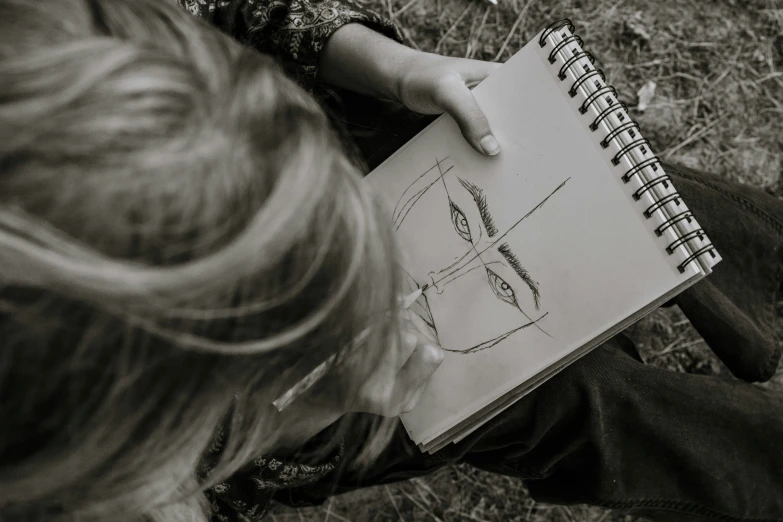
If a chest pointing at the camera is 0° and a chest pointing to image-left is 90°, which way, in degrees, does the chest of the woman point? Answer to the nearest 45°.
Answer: approximately 270°
